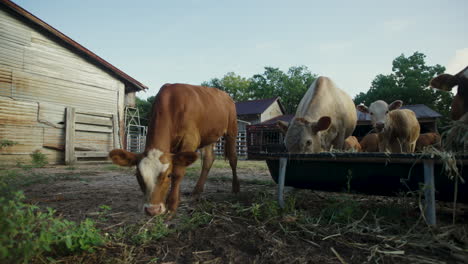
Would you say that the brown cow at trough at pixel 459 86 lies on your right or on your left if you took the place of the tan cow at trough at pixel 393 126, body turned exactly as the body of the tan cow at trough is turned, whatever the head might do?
on your left

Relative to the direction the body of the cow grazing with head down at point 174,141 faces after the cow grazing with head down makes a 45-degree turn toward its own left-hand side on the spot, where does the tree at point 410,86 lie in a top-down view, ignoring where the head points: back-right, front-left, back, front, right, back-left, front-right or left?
back-left

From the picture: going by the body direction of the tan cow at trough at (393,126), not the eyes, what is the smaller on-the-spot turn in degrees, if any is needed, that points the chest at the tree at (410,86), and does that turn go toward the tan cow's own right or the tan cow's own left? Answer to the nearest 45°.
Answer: approximately 135° to the tan cow's own right

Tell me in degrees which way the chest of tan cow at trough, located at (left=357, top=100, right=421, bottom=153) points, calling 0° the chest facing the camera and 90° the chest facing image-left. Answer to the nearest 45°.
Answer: approximately 45°

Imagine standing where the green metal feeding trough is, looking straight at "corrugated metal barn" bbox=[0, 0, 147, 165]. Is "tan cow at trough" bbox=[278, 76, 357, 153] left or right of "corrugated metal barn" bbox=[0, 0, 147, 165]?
right

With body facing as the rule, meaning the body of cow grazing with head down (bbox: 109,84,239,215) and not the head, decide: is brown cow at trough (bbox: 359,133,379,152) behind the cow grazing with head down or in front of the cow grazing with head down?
behind

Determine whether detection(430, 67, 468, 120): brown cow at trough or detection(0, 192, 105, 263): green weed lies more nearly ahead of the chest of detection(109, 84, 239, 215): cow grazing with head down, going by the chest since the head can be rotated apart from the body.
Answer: the green weed

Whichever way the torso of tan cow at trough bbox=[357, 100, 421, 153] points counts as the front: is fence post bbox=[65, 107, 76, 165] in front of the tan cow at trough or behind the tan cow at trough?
in front
